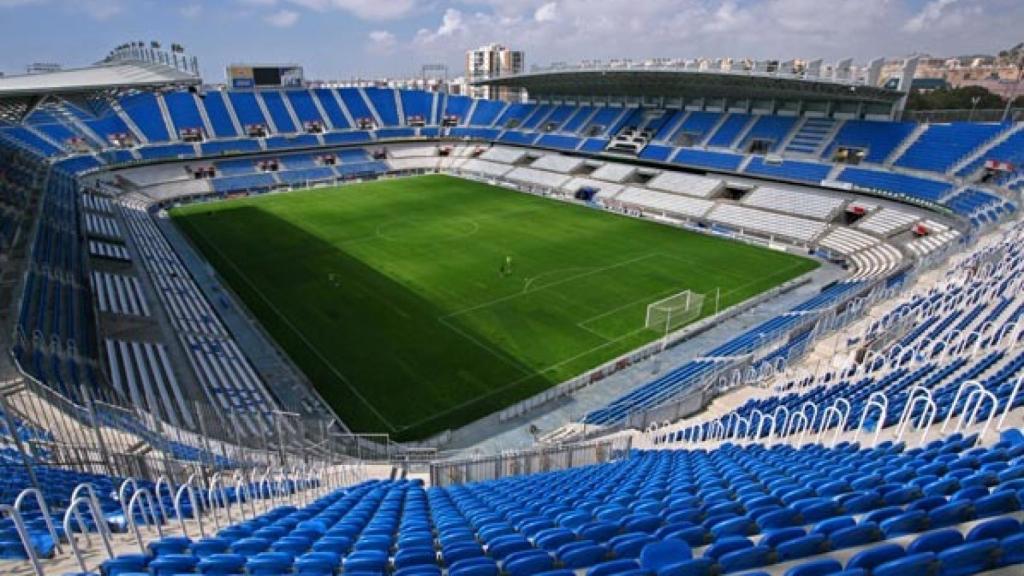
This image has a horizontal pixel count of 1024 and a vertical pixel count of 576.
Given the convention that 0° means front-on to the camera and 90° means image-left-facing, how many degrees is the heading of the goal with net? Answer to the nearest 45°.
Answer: approximately 135°

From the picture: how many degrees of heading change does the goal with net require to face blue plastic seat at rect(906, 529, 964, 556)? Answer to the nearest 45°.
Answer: approximately 135° to its left

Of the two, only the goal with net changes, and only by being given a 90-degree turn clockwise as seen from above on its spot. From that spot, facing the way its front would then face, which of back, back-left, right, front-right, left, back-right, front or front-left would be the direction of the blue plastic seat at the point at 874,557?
back-right
